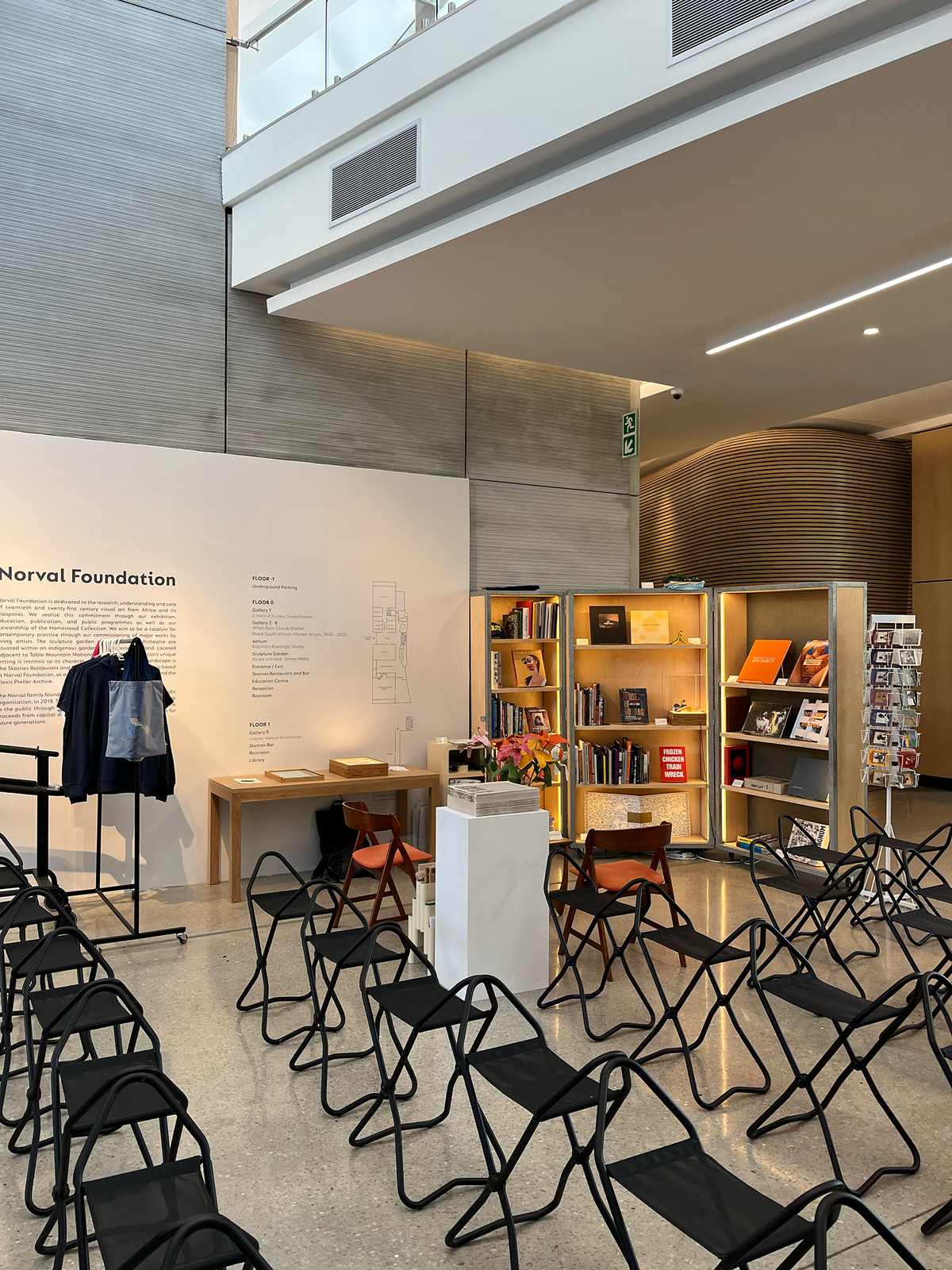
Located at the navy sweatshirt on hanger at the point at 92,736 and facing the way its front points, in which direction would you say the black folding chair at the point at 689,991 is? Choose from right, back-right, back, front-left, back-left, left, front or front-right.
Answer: front

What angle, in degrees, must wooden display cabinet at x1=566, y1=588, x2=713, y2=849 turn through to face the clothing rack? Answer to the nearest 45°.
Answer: approximately 45° to its right

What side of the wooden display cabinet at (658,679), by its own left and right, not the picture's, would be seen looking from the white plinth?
front

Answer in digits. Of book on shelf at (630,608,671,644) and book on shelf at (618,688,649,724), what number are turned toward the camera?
2

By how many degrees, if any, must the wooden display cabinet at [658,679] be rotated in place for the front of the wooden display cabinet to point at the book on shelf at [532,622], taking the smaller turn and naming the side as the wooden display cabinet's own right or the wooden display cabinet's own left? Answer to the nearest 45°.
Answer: approximately 90° to the wooden display cabinet's own right

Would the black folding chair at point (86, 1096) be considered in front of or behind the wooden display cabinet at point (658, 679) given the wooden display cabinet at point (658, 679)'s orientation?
in front

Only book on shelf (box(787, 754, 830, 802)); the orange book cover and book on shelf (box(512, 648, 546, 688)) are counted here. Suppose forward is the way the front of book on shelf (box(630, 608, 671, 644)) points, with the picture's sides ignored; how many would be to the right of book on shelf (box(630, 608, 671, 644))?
1

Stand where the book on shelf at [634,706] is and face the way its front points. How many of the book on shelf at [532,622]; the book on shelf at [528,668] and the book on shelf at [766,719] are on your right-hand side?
2

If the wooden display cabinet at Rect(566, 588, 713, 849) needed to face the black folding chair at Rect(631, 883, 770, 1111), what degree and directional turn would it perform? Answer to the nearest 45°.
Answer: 0° — it already faces it

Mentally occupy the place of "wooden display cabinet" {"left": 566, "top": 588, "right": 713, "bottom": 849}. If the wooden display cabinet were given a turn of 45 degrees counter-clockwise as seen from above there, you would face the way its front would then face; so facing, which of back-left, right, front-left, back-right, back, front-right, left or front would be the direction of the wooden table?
right

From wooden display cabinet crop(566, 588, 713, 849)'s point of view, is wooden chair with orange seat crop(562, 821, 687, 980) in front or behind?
in front

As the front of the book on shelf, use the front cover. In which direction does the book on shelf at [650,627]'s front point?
toward the camera

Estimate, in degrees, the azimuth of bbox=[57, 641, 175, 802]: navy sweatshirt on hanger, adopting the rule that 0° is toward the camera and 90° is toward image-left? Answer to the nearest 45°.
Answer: approximately 315°

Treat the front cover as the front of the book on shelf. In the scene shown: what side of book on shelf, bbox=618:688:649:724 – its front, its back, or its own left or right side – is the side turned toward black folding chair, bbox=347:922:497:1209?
front

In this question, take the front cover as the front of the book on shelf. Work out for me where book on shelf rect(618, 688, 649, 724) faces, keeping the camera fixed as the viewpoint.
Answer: facing the viewer

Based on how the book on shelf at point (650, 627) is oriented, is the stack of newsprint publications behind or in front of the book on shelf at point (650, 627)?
in front

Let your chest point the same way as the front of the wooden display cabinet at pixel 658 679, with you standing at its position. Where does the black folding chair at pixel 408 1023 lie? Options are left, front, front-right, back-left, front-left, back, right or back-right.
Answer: front
